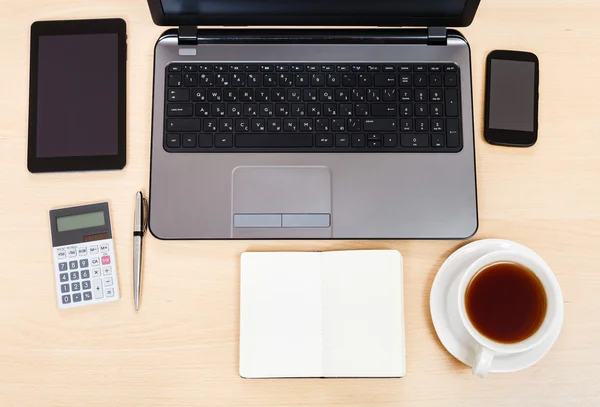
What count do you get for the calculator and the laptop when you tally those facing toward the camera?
2

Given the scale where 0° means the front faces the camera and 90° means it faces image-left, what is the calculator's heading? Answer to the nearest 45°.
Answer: approximately 0°
